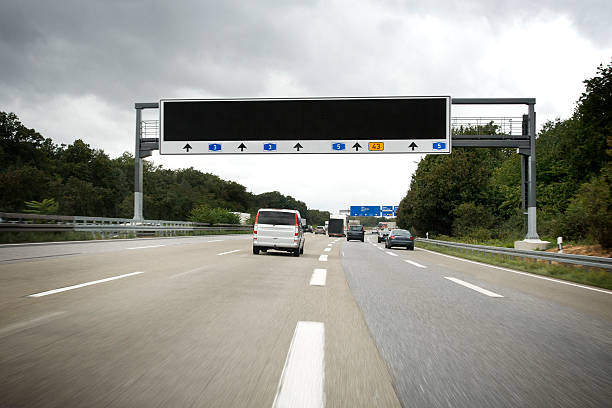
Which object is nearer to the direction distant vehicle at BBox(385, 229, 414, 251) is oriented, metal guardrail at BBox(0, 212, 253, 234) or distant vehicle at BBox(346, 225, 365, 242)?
the distant vehicle

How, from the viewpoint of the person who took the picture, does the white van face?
facing away from the viewer

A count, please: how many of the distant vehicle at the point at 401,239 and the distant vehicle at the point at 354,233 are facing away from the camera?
2

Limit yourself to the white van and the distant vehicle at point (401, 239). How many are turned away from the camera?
2

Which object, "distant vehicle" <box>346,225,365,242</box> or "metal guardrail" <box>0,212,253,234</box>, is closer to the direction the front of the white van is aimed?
the distant vehicle

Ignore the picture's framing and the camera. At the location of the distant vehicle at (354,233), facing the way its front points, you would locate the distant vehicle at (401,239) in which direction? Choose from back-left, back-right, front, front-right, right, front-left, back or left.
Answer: back

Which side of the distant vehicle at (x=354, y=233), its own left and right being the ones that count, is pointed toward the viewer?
back

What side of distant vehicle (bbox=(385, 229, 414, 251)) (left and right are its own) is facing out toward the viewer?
back

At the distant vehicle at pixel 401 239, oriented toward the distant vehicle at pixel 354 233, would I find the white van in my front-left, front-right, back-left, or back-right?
back-left

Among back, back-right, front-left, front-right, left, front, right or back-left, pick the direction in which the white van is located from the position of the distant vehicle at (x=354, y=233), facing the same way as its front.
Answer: back

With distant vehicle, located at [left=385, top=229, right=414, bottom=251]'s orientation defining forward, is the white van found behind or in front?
behind

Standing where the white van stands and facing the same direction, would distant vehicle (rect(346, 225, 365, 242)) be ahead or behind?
ahead
